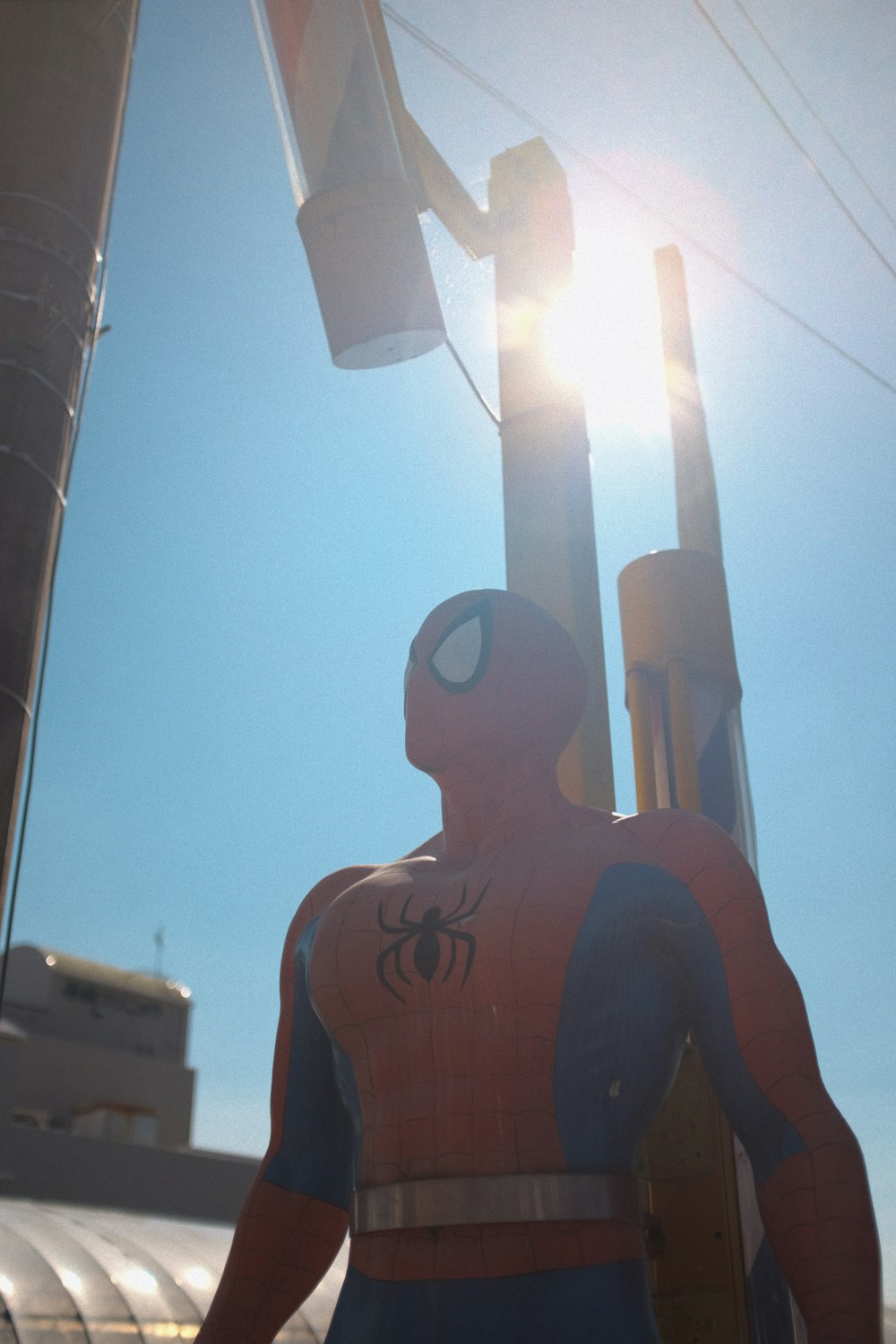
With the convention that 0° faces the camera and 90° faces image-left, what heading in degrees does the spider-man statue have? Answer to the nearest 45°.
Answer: approximately 45°

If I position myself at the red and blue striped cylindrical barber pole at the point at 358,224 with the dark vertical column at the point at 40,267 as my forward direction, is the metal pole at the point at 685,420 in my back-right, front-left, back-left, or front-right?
back-right
